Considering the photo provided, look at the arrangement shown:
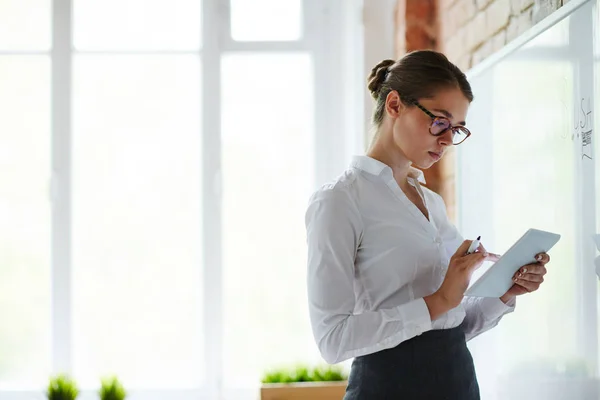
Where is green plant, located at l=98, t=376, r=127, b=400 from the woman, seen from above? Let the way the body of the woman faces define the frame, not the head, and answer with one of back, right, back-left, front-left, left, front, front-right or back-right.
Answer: back

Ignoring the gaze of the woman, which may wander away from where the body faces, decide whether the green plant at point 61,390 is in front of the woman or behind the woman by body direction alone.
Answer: behind

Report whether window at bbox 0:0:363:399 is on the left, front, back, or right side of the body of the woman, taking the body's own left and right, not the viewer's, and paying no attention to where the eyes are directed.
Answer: back

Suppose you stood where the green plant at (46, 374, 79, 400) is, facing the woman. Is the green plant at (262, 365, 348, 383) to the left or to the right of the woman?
left

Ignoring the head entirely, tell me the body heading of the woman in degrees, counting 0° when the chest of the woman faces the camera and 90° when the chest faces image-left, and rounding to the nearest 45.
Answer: approximately 315°

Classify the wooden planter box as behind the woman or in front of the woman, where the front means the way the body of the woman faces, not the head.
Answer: behind

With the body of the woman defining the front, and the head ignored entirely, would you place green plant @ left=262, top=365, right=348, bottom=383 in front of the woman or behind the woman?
behind
